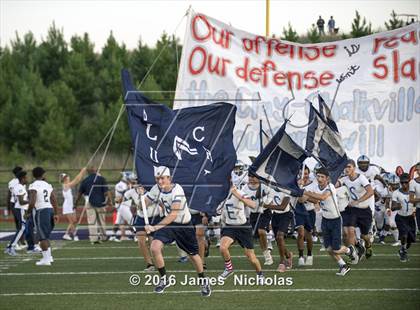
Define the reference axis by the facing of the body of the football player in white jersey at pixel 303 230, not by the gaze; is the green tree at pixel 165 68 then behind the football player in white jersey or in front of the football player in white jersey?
behind

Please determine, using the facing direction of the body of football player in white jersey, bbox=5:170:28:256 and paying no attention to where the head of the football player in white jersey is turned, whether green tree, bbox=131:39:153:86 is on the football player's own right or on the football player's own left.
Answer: on the football player's own left

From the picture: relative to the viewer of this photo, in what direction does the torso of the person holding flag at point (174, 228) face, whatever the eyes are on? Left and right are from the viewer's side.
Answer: facing the viewer and to the left of the viewer

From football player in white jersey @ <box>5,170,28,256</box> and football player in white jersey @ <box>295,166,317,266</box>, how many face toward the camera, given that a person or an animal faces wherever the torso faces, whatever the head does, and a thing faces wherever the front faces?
1

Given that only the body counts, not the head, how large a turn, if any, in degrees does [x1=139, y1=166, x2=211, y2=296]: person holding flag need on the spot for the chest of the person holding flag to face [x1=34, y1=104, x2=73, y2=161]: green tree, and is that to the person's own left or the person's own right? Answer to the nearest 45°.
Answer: approximately 135° to the person's own right

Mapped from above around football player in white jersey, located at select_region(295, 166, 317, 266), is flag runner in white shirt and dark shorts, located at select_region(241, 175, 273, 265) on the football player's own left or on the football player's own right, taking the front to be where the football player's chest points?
on the football player's own right

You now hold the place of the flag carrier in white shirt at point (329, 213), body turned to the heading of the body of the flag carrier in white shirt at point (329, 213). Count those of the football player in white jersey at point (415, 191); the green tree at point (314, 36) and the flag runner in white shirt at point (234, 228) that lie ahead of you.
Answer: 1

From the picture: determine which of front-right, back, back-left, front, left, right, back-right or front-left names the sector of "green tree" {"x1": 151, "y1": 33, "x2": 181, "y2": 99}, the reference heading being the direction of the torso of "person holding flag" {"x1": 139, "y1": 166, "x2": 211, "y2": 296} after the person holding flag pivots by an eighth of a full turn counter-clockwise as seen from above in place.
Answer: back

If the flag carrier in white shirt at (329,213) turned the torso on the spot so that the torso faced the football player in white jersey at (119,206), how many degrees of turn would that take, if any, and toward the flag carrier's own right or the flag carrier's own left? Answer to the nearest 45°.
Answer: approximately 90° to the flag carrier's own right

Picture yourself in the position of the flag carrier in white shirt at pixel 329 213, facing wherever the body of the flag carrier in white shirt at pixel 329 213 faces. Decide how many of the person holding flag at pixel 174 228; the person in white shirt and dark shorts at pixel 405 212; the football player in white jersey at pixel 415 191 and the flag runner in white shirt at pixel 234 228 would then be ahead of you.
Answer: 2

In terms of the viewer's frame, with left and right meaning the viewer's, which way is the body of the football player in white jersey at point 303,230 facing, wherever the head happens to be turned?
facing the viewer

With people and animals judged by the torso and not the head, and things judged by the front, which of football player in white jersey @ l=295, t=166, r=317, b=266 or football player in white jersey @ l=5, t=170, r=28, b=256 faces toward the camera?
football player in white jersey @ l=295, t=166, r=317, b=266

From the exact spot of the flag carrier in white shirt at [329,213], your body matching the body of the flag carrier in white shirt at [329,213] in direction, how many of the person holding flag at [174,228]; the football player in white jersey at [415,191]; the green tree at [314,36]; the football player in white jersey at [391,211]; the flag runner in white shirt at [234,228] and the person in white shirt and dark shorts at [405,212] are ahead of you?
2

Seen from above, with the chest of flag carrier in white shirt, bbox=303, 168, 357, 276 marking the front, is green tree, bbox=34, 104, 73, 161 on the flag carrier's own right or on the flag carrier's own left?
on the flag carrier's own right

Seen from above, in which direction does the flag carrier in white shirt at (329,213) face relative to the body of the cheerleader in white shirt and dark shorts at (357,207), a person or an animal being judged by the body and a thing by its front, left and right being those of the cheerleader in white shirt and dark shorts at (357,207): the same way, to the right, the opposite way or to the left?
the same way
